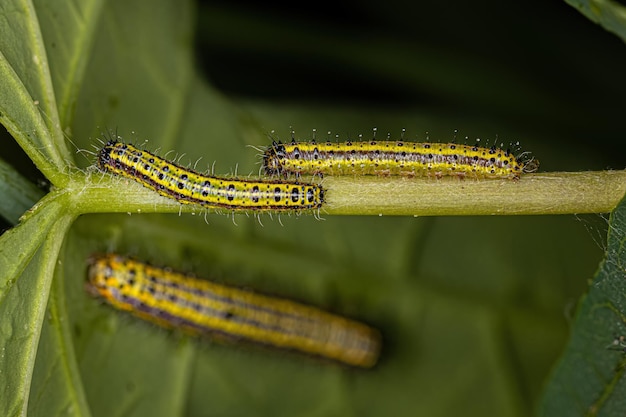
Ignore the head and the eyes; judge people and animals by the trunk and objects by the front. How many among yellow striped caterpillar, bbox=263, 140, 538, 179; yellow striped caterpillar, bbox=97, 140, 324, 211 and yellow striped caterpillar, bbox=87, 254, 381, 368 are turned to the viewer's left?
3

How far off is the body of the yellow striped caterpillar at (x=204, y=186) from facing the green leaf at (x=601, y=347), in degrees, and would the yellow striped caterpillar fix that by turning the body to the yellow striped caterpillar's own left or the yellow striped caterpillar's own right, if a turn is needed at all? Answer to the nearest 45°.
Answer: approximately 180°

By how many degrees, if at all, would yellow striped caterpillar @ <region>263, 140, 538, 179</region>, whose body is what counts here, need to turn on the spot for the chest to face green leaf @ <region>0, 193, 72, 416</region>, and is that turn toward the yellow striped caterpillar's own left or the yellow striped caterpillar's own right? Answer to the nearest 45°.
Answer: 0° — it already faces it

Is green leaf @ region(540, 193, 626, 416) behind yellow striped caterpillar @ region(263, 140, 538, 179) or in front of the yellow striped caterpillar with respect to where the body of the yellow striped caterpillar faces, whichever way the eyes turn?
behind

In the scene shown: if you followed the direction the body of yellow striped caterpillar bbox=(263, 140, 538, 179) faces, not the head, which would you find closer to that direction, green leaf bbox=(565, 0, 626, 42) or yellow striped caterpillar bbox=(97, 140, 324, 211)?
the yellow striped caterpillar

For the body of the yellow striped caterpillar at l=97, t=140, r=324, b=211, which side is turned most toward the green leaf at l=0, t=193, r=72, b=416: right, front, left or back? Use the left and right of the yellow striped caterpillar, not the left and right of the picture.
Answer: front

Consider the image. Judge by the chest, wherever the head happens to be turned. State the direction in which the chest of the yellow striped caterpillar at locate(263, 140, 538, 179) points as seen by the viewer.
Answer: to the viewer's left

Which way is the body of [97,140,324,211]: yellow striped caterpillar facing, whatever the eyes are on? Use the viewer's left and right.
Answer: facing to the left of the viewer

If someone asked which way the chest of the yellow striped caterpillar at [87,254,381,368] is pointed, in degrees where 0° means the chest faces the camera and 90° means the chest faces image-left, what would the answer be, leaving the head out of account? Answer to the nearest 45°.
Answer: approximately 90°

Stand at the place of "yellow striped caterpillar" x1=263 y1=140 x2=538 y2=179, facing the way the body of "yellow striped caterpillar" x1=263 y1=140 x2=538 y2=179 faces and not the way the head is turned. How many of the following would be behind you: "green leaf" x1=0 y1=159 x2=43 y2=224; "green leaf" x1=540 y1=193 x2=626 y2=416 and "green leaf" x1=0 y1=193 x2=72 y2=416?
1
